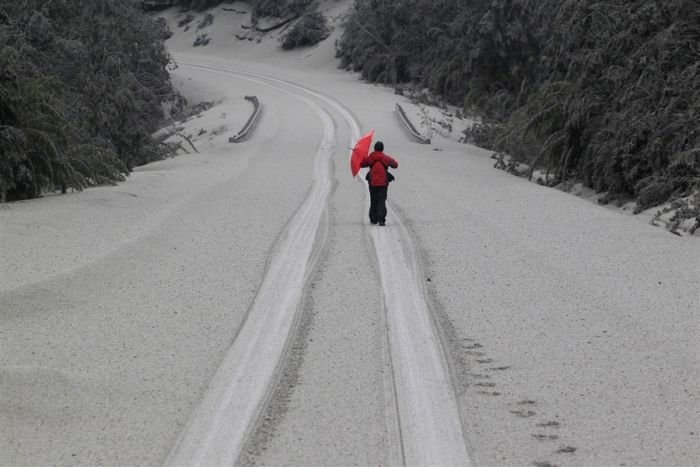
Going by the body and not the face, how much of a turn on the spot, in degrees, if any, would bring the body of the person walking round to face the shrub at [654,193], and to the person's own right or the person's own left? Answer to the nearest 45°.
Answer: approximately 90° to the person's own right

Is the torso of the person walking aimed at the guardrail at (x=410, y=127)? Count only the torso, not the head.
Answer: yes

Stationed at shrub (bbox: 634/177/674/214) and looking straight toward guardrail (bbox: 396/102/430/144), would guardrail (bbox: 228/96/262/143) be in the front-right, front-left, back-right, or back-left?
front-left

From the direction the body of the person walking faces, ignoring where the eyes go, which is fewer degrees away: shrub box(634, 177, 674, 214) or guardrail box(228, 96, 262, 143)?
the guardrail

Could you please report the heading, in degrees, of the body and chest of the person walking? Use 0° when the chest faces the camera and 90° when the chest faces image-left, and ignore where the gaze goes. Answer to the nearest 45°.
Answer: approximately 180°

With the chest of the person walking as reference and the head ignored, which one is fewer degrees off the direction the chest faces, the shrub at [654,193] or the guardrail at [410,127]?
the guardrail

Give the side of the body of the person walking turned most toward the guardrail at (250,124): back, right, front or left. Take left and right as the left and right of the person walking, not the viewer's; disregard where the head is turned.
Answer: front
